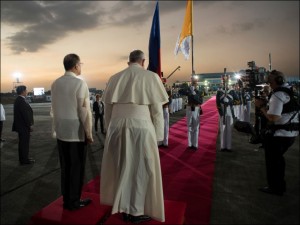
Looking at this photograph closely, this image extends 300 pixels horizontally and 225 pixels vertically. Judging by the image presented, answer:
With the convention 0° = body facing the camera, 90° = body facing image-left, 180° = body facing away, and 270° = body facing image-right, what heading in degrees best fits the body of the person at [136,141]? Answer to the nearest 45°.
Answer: approximately 180°

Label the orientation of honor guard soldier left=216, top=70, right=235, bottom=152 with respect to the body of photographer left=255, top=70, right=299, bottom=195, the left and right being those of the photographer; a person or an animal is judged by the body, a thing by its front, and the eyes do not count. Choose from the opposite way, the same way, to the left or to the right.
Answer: to the left

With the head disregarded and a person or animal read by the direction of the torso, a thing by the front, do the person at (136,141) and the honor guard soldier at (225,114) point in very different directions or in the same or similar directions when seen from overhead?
very different directions
